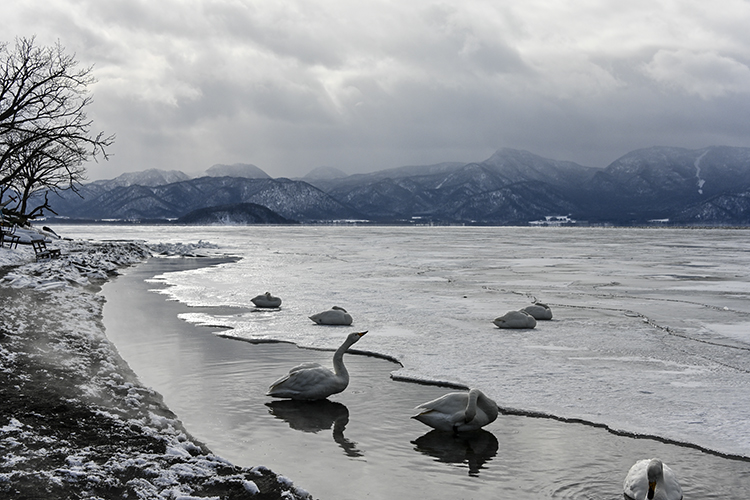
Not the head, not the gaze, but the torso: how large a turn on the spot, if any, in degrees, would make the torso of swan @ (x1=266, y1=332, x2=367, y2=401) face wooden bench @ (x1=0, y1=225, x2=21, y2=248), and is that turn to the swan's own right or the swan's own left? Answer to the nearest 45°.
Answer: approximately 135° to the swan's own left

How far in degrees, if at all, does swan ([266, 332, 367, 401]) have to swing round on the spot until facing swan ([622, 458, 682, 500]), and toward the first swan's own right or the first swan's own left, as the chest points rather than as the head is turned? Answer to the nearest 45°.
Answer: approximately 45° to the first swan's own right

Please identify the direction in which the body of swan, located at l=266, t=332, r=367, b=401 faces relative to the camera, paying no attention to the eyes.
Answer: to the viewer's right

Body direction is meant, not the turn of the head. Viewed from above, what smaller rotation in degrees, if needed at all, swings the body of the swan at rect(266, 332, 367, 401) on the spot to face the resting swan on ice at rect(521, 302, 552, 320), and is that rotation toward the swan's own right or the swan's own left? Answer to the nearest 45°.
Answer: approximately 45° to the swan's own left

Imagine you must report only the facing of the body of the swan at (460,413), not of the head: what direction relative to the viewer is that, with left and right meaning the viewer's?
facing to the right of the viewer
